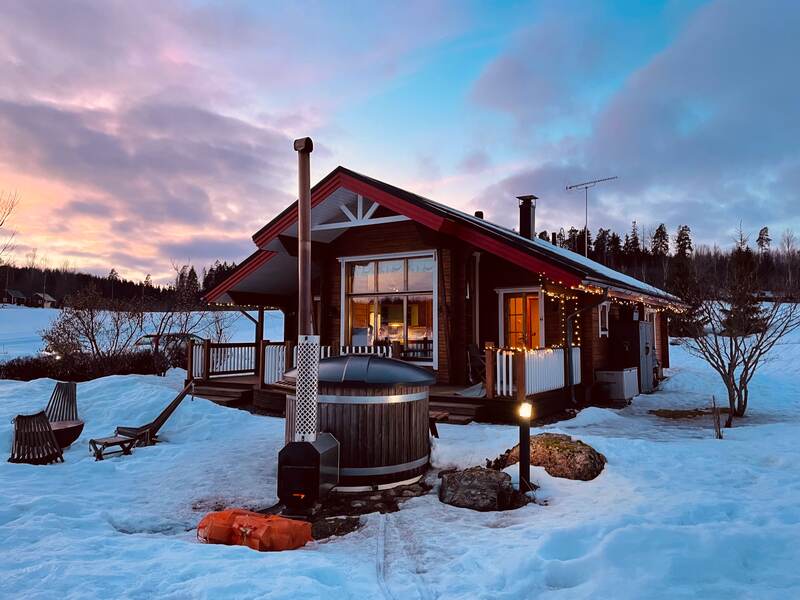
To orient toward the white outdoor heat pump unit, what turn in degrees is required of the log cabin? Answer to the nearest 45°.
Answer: approximately 135° to its left

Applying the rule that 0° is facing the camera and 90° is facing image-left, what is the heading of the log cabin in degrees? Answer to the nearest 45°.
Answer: approximately 45°

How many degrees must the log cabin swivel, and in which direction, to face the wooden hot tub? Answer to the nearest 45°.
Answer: approximately 45° to its left

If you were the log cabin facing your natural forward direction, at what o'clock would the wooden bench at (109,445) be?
The wooden bench is roughly at 12 o'clock from the log cabin.

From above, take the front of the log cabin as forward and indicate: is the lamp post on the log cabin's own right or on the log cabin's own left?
on the log cabin's own left

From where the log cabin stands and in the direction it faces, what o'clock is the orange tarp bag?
The orange tarp bag is roughly at 11 o'clock from the log cabin.

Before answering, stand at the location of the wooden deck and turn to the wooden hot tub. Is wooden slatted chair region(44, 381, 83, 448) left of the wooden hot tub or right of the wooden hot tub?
right

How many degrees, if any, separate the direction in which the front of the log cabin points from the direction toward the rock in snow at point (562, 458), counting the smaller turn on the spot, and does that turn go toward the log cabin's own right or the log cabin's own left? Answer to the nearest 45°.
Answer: approximately 45° to the log cabin's own left

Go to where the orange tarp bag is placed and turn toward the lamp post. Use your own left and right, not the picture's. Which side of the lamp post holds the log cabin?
left

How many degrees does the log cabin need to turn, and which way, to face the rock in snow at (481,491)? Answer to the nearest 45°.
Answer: approximately 45° to its left
